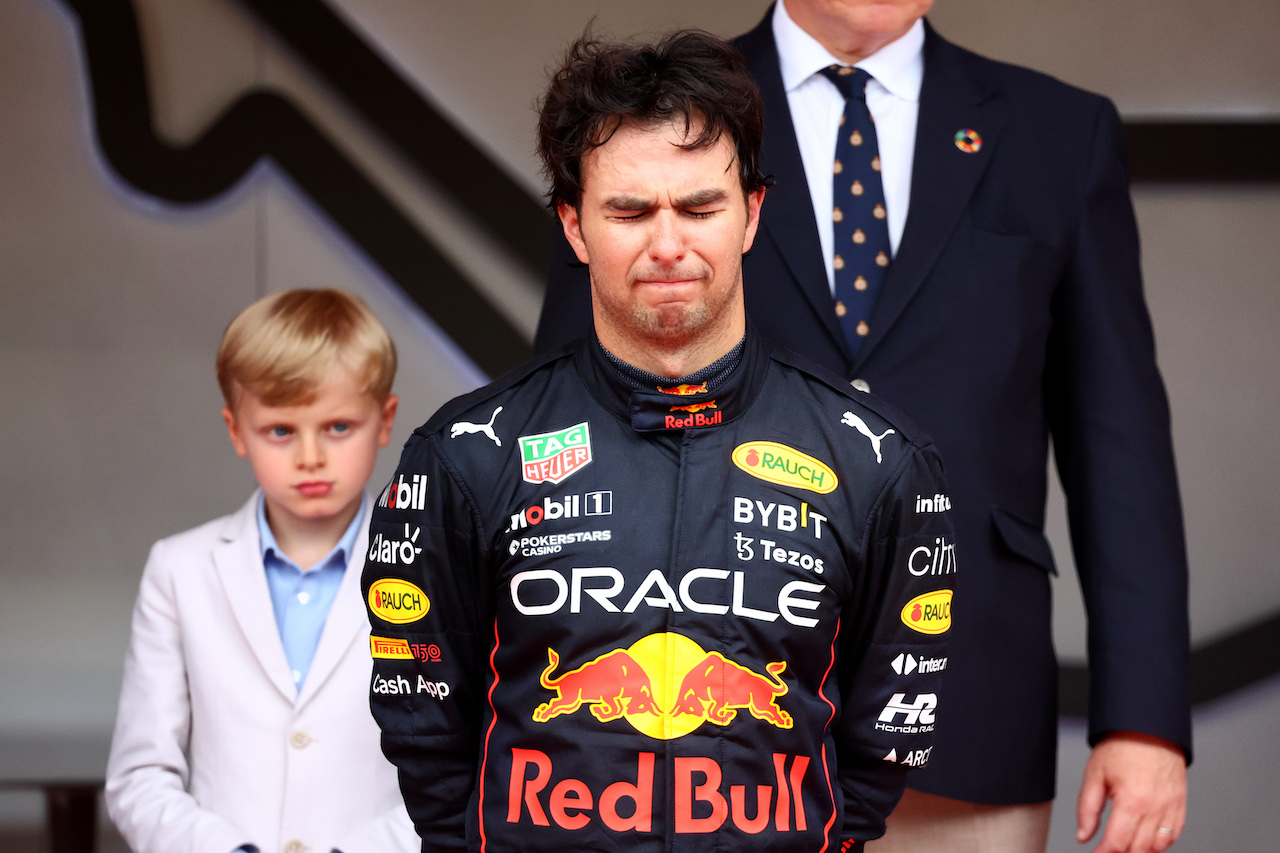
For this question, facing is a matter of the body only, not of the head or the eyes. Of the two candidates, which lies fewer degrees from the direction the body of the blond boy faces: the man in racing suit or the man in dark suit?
the man in racing suit

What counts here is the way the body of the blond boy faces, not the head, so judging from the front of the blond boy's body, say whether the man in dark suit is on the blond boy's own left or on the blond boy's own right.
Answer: on the blond boy's own left

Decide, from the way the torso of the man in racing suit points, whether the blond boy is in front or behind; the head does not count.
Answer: behind

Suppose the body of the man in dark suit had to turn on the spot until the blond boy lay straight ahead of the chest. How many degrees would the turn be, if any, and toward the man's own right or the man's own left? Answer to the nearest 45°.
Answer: approximately 90° to the man's own right

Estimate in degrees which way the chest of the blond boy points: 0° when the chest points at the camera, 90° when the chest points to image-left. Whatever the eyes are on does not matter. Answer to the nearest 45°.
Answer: approximately 0°
